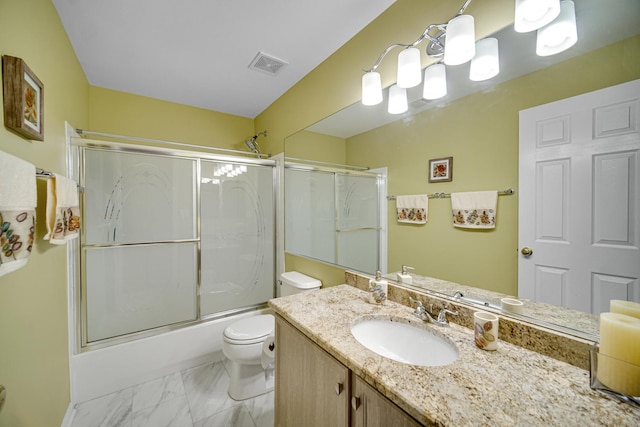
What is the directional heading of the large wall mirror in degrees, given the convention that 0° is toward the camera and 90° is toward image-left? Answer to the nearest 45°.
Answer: approximately 45°

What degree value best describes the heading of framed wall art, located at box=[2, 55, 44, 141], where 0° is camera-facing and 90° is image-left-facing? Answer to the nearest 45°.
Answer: approximately 270°

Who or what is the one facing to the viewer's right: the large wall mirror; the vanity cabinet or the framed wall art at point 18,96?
the framed wall art

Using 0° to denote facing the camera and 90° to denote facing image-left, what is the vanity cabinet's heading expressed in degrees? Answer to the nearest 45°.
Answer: approximately 45°

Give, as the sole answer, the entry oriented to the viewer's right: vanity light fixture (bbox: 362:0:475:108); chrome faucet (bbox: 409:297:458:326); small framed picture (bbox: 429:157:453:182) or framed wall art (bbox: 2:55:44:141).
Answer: the framed wall art

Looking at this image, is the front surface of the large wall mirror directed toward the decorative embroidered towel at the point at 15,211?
yes
